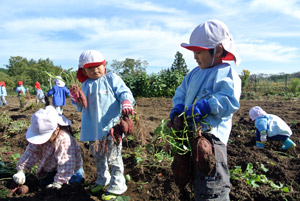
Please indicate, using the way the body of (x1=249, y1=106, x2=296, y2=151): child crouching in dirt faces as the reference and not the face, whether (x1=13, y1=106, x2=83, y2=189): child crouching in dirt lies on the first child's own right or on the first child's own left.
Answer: on the first child's own left

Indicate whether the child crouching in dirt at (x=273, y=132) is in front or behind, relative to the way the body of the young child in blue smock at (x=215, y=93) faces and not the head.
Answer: behind

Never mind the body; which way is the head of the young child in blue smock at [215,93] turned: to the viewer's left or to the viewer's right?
to the viewer's left

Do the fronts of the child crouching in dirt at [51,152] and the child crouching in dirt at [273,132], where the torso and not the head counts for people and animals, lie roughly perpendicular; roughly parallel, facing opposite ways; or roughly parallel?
roughly perpendicular

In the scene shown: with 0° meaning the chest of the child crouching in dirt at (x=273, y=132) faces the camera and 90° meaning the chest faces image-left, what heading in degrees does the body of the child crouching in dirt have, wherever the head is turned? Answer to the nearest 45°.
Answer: approximately 90°

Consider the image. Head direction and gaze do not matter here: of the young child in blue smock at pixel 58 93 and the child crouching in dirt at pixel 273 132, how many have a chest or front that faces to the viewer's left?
1

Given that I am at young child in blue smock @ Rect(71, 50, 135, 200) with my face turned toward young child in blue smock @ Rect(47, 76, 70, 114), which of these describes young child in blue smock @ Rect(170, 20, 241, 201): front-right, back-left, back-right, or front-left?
back-right
